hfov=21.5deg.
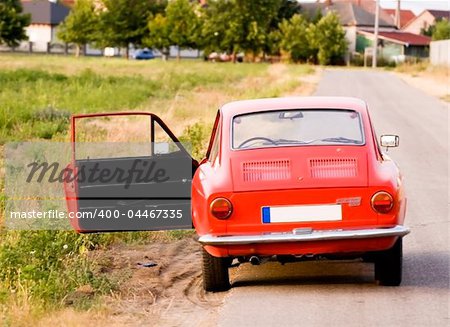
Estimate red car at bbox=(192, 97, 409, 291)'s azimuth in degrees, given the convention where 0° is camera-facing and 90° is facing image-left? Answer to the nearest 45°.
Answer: approximately 180°
